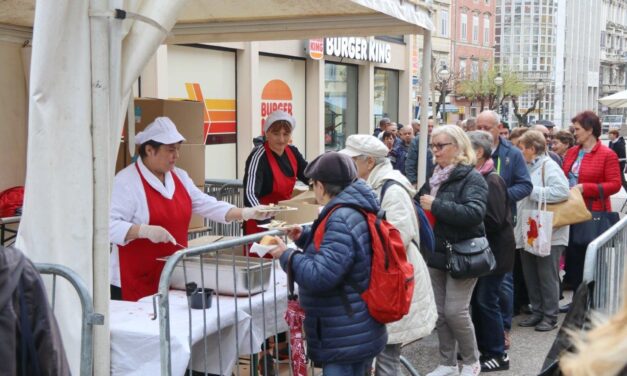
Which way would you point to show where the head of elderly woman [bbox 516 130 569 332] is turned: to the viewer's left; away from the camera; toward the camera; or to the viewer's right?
to the viewer's left

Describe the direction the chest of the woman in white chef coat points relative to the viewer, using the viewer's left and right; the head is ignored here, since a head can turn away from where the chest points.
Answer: facing the viewer and to the right of the viewer

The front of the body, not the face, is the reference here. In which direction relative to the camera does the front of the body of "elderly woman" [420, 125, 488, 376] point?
to the viewer's left

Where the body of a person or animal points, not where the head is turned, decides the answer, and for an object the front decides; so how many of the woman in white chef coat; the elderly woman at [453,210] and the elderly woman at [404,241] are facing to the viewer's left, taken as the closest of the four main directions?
2

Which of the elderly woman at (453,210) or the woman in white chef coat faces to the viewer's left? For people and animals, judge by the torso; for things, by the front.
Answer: the elderly woman

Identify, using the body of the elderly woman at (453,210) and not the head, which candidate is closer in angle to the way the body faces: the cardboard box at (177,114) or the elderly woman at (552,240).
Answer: the cardboard box

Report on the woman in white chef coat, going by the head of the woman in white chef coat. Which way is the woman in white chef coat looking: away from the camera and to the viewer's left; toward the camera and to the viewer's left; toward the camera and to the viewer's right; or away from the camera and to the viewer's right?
toward the camera and to the viewer's right

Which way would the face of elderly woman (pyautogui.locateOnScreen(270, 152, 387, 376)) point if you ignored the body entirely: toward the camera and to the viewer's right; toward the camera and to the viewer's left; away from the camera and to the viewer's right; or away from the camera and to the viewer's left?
away from the camera and to the viewer's left

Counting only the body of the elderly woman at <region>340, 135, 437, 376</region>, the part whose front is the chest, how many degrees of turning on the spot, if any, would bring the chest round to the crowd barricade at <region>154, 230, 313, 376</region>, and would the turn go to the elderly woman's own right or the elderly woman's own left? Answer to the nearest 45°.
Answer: approximately 45° to the elderly woman's own left

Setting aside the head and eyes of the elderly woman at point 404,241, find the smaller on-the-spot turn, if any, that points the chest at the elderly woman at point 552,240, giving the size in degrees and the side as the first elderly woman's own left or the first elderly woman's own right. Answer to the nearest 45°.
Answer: approximately 135° to the first elderly woman's own right

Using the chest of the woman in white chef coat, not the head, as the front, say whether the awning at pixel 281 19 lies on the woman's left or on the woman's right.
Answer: on the woman's left

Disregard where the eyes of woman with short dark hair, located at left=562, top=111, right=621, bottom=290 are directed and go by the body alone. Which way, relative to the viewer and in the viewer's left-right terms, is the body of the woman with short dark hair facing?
facing the viewer and to the left of the viewer

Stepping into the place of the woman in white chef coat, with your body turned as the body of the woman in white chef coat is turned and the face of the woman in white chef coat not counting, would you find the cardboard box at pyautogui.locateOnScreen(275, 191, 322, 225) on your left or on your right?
on your left

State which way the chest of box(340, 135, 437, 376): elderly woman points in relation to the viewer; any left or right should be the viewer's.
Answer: facing to the left of the viewer
